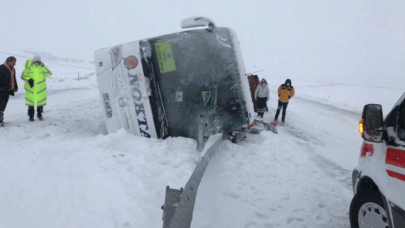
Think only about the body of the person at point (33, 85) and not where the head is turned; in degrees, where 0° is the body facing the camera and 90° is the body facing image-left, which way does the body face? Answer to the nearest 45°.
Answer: approximately 0°

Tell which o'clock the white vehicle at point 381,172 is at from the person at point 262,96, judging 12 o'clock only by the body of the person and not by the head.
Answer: The white vehicle is roughly at 12 o'clock from the person.
